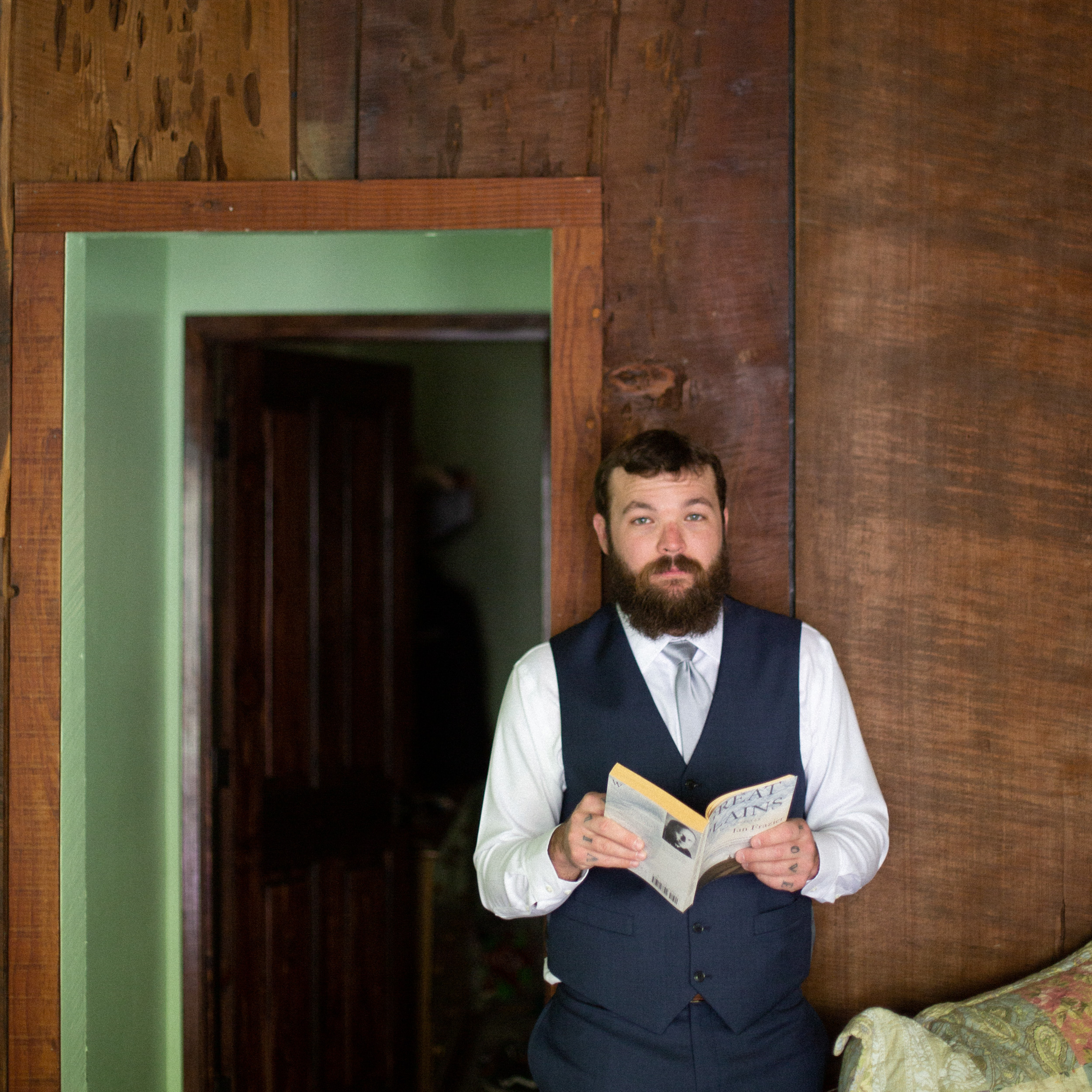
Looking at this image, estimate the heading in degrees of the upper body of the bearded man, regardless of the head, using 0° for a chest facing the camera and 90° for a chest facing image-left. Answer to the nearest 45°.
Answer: approximately 0°

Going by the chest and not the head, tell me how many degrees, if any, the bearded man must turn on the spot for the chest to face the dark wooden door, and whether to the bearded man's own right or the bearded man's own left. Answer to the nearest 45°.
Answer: approximately 135° to the bearded man's own right
